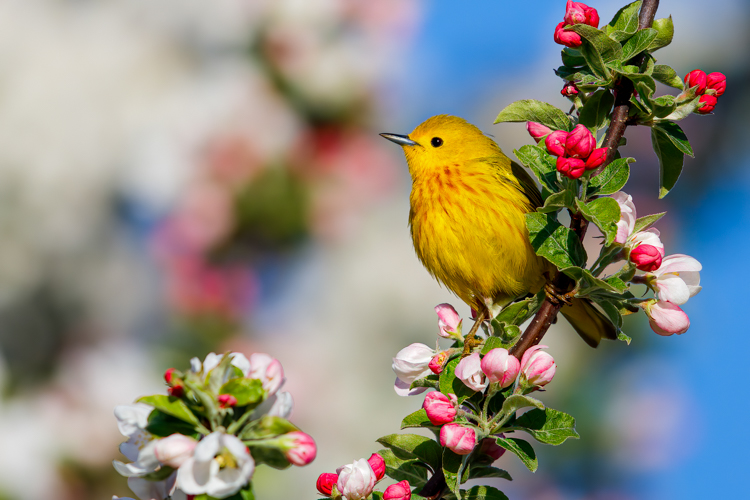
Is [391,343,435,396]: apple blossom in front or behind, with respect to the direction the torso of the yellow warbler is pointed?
in front

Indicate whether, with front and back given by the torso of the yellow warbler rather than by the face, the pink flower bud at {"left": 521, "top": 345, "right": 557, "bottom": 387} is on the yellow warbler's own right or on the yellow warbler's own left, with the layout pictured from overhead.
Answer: on the yellow warbler's own left

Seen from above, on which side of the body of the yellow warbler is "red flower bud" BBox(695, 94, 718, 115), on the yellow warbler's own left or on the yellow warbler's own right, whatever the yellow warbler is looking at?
on the yellow warbler's own left

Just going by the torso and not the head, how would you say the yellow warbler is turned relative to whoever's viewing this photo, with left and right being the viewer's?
facing the viewer and to the left of the viewer
